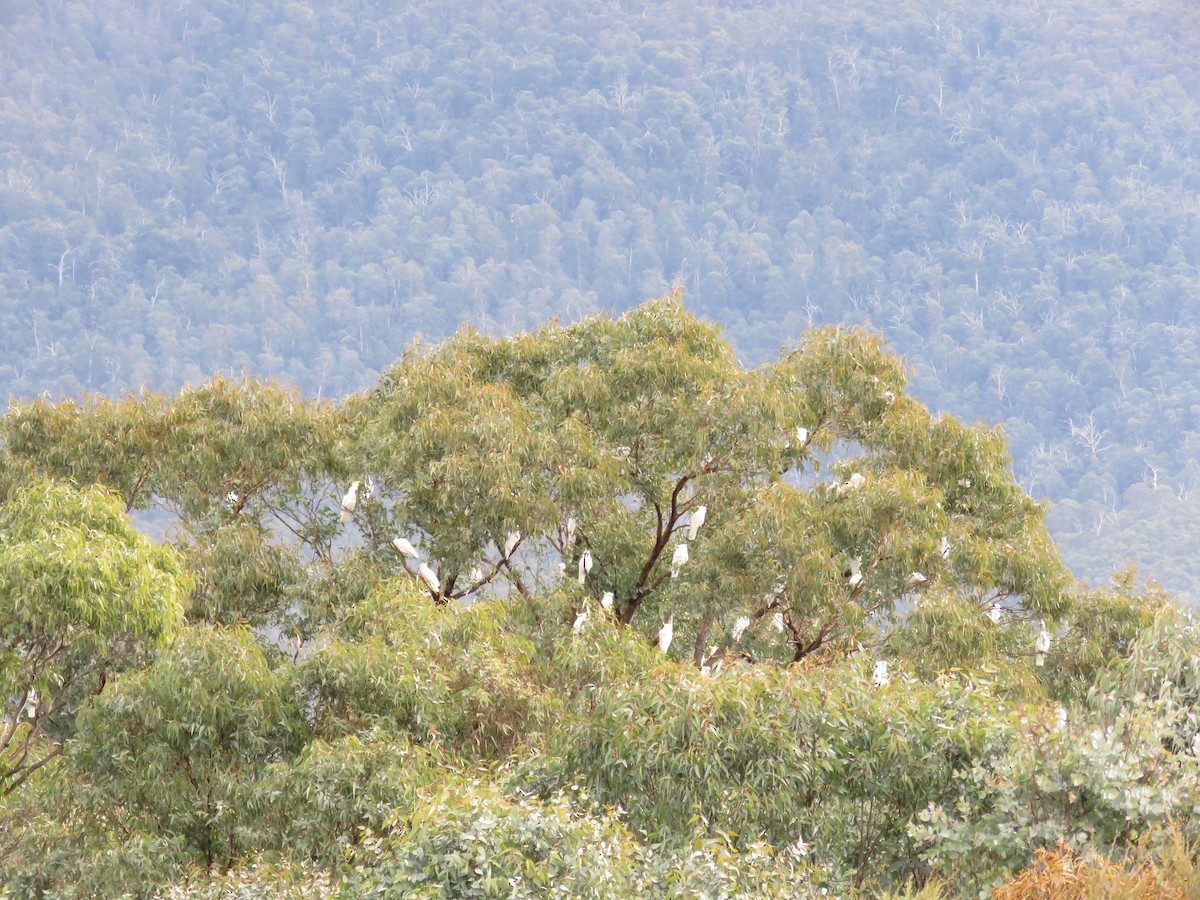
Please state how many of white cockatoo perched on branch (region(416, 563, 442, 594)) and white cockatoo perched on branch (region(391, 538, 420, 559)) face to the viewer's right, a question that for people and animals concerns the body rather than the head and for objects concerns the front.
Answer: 0

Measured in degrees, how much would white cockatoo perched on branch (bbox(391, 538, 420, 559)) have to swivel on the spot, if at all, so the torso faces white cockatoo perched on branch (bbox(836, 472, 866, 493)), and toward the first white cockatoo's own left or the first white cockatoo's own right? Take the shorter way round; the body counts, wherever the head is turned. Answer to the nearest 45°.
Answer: approximately 180°

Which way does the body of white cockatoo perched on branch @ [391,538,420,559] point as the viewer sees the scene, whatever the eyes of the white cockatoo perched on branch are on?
to the viewer's left

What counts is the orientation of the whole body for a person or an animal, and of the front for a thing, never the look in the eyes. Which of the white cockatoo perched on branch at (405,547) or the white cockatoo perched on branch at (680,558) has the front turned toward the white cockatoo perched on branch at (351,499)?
the white cockatoo perched on branch at (405,547)

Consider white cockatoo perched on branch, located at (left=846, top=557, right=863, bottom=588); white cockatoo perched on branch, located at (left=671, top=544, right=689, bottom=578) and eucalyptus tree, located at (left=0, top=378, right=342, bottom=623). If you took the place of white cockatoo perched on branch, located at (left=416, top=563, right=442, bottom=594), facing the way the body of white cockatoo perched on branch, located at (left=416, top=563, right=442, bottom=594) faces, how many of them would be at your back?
2

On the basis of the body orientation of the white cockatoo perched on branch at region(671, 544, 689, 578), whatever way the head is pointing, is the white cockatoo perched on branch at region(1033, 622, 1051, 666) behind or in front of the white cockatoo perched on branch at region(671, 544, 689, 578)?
in front

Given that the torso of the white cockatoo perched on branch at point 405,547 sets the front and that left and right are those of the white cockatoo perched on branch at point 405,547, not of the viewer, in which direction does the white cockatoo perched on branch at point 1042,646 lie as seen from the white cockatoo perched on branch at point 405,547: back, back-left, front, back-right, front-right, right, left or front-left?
back

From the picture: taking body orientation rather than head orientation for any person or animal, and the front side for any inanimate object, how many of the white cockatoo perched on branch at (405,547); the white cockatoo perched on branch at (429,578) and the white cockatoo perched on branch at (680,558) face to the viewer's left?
2

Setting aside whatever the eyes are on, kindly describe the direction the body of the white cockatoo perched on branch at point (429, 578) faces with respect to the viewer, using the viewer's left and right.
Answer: facing to the left of the viewer

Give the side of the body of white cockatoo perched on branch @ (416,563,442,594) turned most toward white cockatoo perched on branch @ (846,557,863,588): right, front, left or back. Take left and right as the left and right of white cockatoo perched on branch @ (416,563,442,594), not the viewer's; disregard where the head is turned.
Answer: back
